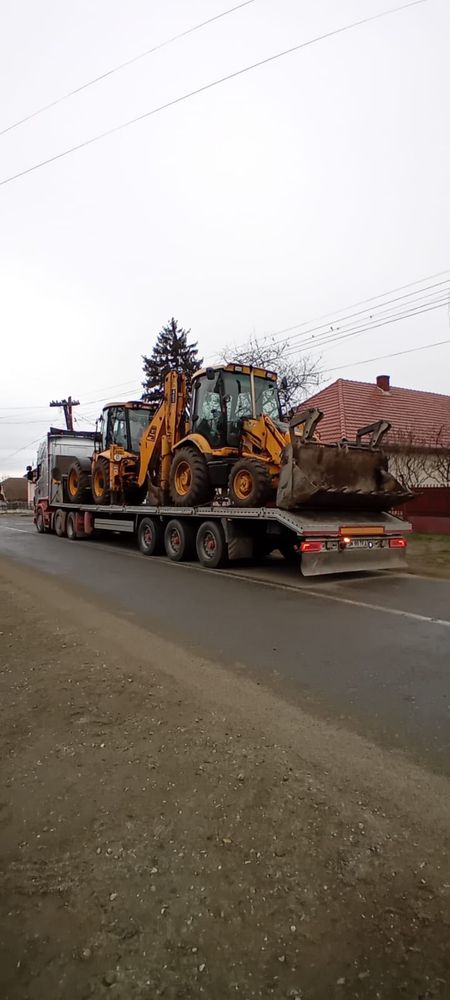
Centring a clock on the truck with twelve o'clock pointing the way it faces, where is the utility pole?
The utility pole is roughly at 1 o'clock from the truck.

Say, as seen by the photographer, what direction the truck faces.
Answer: facing away from the viewer and to the left of the viewer

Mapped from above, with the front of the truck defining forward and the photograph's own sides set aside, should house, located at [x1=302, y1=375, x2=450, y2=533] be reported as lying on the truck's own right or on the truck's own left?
on the truck's own right
